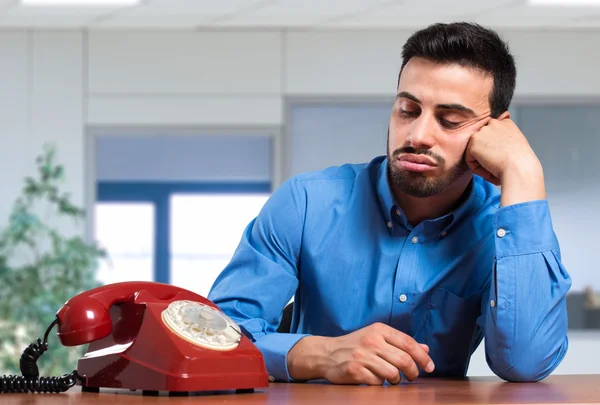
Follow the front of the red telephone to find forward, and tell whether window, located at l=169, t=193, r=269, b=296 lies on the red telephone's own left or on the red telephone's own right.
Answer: on the red telephone's own left

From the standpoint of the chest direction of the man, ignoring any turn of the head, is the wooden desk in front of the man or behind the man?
in front

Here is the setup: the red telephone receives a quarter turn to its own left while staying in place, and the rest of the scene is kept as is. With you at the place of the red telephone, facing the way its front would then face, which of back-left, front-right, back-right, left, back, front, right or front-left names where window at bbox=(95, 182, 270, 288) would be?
front-left

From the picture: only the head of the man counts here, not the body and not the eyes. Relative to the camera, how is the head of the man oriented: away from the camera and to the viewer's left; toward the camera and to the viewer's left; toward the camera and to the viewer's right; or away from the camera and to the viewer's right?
toward the camera and to the viewer's left

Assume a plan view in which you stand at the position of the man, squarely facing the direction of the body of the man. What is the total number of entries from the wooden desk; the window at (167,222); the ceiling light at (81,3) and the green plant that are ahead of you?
1

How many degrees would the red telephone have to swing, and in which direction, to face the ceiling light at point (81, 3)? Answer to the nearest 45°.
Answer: approximately 135° to its left

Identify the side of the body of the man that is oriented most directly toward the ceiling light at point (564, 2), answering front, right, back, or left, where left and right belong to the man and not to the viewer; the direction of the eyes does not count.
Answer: back

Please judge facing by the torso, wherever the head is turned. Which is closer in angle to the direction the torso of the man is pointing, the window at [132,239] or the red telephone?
the red telephone

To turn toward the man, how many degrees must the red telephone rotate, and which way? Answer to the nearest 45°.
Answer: approximately 90° to its left

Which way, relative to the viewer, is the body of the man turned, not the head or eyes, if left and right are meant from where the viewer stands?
facing the viewer

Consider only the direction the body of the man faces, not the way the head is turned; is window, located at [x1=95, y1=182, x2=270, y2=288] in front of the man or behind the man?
behind

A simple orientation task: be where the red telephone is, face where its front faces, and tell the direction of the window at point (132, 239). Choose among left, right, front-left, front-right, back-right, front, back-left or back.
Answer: back-left

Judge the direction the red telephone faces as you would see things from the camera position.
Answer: facing the viewer and to the right of the viewer

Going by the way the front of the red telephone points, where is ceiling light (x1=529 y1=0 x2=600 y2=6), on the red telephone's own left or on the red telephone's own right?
on the red telephone's own left

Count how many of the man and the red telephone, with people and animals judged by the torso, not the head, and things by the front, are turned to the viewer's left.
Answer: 0
